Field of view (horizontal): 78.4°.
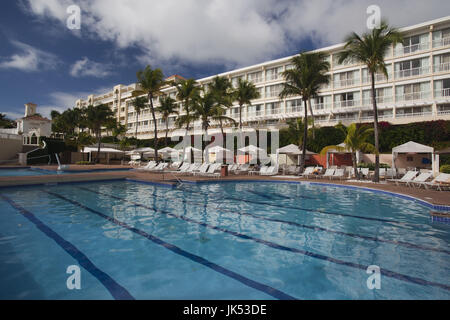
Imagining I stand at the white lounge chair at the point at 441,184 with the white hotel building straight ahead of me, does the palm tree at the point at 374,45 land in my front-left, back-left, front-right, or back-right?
front-left

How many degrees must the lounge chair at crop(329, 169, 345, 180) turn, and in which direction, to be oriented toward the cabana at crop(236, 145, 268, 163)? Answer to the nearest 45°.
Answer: approximately 90° to its right

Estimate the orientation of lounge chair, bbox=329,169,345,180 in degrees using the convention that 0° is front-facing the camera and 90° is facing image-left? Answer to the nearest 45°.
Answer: approximately 45°

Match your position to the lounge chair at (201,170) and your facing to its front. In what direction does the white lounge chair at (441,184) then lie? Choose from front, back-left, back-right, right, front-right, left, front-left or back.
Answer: left

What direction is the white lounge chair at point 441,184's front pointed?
to the viewer's left

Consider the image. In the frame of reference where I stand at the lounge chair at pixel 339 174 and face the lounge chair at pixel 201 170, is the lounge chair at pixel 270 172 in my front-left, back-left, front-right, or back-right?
front-right

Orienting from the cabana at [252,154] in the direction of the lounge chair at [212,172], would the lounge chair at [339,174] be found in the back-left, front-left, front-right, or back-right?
front-left

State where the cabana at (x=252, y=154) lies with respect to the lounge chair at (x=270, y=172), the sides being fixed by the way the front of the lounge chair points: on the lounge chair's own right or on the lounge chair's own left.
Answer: on the lounge chair's own right

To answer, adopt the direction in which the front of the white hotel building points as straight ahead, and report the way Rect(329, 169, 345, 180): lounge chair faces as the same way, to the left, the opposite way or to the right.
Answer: the same way

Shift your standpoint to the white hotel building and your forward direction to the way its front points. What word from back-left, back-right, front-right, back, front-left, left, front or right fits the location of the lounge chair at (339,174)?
front

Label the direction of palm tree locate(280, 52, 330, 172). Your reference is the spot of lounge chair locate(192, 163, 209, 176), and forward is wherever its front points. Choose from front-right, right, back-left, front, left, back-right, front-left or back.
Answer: back-left

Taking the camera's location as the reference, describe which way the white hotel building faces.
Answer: facing the viewer and to the left of the viewer

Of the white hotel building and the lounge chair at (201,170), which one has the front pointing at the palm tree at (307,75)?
the white hotel building
